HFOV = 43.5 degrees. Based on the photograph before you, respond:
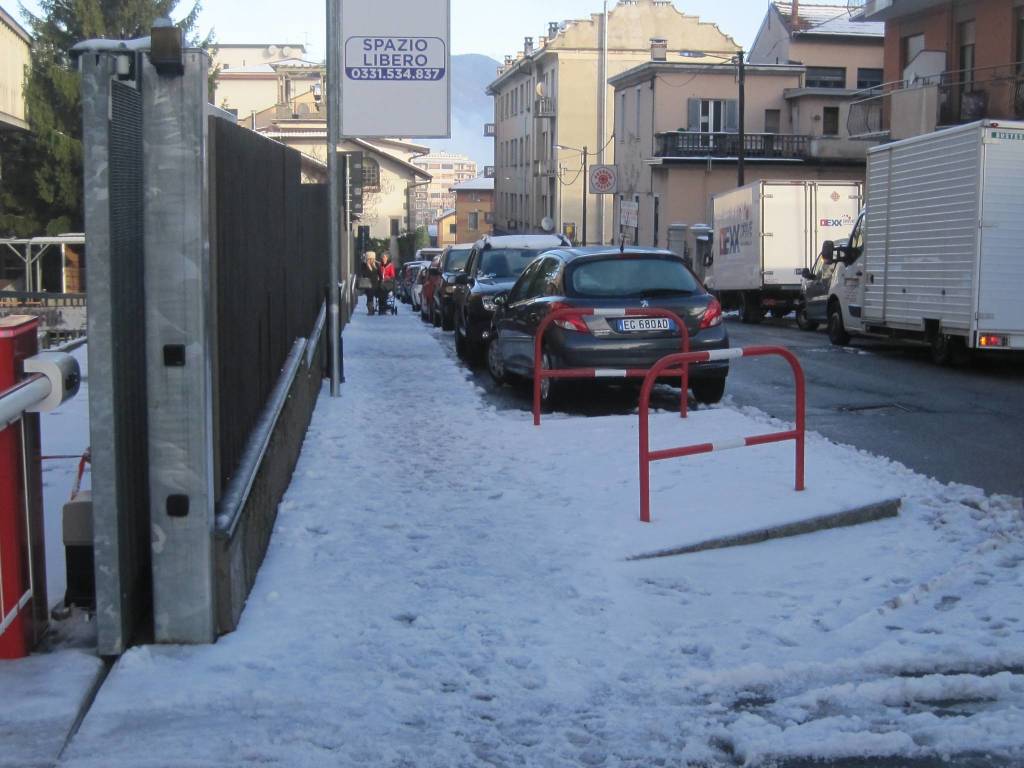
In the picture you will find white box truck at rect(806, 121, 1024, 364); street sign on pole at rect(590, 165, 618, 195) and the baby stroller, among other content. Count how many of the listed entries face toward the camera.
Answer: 2

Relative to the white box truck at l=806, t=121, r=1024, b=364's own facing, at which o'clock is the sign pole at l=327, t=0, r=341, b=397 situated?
The sign pole is roughly at 9 o'clock from the white box truck.

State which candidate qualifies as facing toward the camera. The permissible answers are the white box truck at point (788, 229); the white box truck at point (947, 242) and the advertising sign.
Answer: the advertising sign

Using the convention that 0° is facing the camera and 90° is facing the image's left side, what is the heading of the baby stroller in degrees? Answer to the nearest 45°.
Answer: approximately 0°

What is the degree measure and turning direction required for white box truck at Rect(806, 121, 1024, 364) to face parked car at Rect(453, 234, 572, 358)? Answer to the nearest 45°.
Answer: approximately 45° to its left

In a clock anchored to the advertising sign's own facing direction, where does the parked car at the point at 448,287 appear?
The parked car is roughly at 6 o'clock from the advertising sign.

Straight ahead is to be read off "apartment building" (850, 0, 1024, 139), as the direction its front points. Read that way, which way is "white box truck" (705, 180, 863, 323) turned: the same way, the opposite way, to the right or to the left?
to the right

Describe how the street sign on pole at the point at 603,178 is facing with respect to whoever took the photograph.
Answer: facing the viewer

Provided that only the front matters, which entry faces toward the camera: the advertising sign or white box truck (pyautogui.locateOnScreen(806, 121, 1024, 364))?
the advertising sign

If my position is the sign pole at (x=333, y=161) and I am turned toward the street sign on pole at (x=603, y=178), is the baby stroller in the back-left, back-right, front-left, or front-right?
front-left

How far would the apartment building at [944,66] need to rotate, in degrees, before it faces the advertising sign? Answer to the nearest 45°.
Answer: approximately 45° to its left

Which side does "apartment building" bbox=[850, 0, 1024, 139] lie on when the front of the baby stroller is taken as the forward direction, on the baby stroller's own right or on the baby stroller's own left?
on the baby stroller's own left

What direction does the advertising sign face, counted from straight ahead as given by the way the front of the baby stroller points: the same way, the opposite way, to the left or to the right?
the same way

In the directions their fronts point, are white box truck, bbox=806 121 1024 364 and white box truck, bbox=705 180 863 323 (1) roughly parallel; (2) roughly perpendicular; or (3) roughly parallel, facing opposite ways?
roughly parallel

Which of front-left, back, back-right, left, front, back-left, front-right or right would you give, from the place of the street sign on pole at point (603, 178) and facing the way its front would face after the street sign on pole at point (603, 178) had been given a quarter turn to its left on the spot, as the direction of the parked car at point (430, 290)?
back-right

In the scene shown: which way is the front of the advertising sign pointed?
toward the camera

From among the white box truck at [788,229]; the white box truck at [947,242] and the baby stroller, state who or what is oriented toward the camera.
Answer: the baby stroller

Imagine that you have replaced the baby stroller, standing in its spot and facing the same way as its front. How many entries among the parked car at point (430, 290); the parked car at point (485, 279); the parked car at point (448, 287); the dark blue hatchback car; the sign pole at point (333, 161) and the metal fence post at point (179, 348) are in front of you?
6

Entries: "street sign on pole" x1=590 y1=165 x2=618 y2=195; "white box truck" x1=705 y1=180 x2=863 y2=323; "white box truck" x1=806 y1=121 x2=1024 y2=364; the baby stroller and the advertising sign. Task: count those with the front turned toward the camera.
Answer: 3

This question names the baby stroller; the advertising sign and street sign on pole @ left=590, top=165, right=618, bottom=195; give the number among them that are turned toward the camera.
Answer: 3
